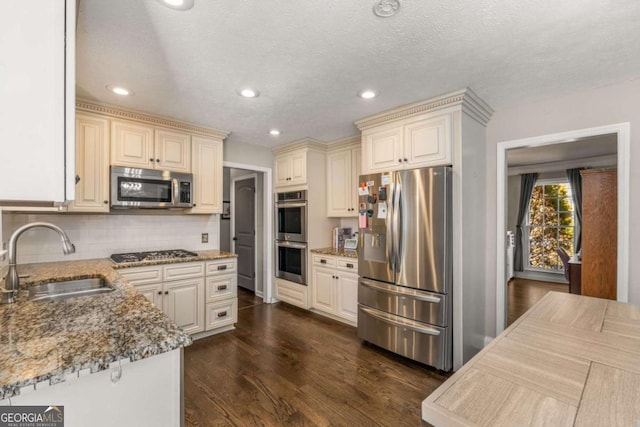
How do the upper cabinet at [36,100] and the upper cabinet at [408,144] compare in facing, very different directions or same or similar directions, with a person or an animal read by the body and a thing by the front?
very different directions

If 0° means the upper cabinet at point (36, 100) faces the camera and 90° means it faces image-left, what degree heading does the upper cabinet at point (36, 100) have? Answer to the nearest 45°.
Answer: approximately 270°

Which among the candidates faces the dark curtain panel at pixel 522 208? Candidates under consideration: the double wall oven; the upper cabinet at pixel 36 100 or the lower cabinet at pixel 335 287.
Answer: the upper cabinet

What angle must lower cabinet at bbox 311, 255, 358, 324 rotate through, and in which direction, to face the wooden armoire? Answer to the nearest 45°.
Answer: approximately 135° to its left

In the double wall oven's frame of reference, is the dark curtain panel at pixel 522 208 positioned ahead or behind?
behind

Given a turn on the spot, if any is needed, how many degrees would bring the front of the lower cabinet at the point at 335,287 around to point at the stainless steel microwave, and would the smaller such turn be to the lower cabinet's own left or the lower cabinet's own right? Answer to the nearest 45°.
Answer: approximately 45° to the lower cabinet's own right

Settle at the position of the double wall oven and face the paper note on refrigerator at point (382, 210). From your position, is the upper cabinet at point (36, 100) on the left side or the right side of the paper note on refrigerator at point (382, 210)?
right

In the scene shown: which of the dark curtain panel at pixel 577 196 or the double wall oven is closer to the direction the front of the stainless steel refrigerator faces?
the double wall oven

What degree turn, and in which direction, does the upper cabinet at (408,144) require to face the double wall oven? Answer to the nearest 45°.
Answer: approximately 90° to its right

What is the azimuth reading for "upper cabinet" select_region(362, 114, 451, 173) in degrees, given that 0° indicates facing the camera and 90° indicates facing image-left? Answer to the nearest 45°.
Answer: approximately 45°

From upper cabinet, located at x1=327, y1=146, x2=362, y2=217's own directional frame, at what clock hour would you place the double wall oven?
The double wall oven is roughly at 2 o'clock from the upper cabinet.

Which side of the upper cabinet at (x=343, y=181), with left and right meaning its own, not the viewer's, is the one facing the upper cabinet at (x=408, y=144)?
left

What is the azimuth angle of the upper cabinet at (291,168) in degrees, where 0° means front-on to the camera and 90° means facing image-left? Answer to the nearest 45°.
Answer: approximately 45°
